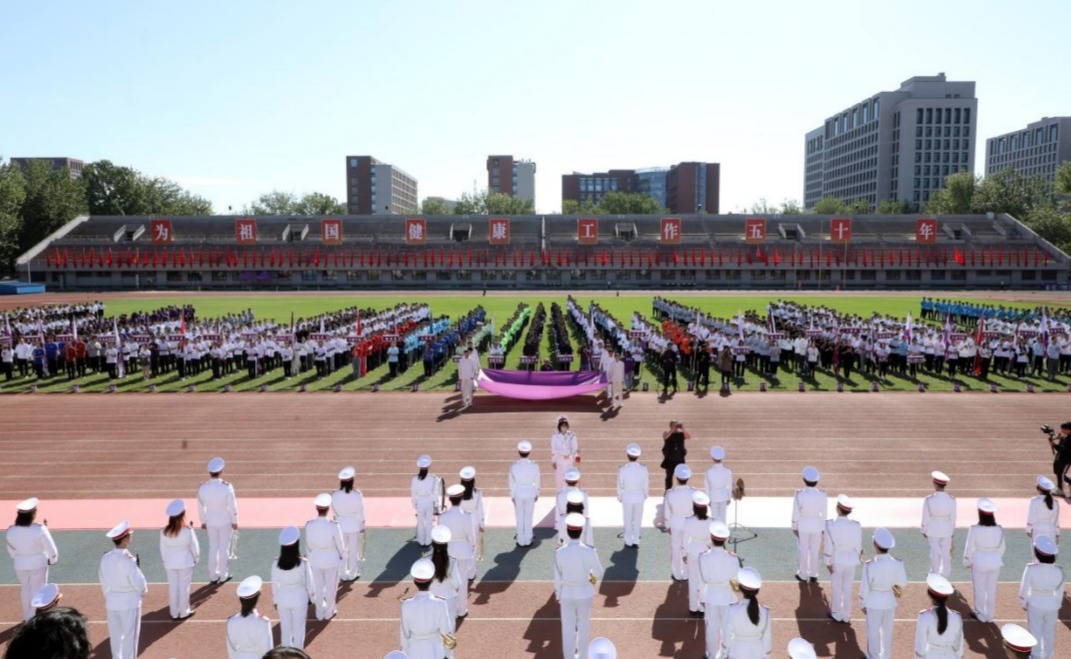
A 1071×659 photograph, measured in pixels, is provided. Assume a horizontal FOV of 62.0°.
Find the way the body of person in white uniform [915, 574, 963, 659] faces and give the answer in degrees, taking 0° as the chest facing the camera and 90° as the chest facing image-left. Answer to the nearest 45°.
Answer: approximately 180°

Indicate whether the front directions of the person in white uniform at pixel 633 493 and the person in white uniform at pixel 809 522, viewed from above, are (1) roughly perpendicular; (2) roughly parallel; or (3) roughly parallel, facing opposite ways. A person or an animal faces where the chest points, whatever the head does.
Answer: roughly parallel

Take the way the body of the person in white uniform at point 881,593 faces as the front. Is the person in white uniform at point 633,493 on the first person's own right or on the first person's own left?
on the first person's own left

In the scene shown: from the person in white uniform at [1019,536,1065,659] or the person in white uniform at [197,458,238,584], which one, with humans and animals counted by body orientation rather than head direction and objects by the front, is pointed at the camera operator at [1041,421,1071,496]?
the person in white uniform at [1019,536,1065,659]

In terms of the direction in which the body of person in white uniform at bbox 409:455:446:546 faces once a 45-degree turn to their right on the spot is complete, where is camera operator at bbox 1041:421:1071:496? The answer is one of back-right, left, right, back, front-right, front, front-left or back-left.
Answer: front-right

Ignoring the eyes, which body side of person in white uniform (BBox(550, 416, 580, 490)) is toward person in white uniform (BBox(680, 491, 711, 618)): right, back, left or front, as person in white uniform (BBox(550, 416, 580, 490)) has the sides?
front

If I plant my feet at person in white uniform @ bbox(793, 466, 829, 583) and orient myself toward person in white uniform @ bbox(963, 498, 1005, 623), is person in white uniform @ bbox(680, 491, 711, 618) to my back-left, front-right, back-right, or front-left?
back-right

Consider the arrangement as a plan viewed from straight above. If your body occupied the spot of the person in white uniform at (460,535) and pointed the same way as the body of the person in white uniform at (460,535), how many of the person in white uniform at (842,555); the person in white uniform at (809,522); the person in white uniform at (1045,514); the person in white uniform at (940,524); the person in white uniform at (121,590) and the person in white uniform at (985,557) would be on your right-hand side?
5

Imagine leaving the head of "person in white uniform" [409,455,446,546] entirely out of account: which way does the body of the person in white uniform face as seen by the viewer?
away from the camera

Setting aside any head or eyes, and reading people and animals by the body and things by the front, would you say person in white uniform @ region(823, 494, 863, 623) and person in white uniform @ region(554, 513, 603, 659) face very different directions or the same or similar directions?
same or similar directions

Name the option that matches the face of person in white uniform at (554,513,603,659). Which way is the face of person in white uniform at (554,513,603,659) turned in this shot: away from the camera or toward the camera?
away from the camera

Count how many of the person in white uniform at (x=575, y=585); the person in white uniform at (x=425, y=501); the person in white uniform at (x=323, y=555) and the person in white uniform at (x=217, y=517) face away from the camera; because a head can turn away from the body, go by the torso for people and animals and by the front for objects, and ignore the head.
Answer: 4

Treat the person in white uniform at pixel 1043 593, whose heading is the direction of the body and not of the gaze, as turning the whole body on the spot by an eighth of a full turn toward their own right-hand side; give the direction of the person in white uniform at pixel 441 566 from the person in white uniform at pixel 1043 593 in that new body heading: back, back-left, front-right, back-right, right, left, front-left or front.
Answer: back

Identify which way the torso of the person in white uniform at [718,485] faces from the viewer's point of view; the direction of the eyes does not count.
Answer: away from the camera

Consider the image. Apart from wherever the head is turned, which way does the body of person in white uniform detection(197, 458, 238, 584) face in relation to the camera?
away from the camera

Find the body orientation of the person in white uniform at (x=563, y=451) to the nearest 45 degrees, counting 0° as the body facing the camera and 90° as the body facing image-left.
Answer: approximately 0°

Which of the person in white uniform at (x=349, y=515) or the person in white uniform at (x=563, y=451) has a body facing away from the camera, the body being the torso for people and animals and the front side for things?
the person in white uniform at (x=349, y=515)

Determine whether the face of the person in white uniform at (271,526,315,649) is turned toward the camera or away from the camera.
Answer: away from the camera

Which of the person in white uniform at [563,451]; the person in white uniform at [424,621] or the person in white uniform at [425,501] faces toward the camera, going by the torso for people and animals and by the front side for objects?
the person in white uniform at [563,451]

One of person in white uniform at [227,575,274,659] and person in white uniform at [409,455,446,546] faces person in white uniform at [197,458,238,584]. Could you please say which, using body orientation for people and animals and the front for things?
person in white uniform at [227,575,274,659]
